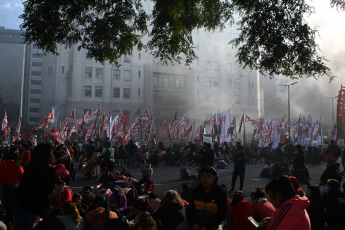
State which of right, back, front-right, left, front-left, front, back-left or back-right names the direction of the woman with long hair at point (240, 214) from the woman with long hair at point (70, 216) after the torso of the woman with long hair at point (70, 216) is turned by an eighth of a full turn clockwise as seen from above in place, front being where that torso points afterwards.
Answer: right

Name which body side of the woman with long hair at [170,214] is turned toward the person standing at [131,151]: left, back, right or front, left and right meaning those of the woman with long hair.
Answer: front

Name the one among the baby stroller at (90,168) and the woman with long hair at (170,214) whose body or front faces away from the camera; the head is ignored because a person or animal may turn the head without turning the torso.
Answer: the woman with long hair

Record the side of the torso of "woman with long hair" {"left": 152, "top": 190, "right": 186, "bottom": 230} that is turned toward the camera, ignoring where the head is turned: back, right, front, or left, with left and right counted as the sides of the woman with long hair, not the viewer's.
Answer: back

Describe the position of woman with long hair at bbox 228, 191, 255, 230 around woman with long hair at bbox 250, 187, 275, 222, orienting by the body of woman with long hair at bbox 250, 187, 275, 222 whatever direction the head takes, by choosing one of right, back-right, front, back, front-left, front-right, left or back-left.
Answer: left

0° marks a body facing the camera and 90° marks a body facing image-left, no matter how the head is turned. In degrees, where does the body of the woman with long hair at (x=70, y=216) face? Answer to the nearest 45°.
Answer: approximately 135°

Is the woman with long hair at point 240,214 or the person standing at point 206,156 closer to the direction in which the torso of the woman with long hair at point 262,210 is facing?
the person standing

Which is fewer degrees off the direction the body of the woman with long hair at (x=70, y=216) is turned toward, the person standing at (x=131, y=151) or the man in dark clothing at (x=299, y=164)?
the person standing

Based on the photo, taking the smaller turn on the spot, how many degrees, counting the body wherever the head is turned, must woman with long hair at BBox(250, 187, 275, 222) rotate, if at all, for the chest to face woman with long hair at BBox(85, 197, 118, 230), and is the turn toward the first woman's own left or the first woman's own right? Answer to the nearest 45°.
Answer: approximately 90° to the first woman's own left
